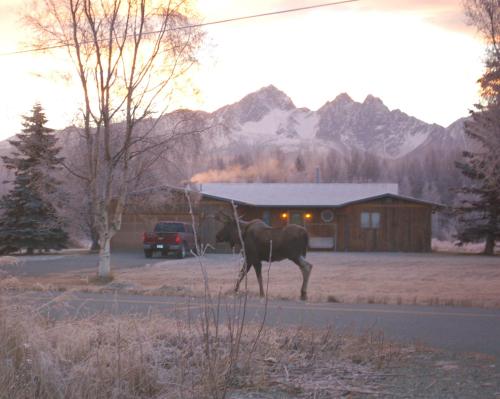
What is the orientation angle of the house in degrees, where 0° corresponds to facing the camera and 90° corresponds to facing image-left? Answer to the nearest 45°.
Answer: approximately 0°

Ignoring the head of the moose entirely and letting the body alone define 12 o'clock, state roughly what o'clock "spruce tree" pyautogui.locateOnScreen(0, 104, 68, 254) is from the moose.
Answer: The spruce tree is roughly at 2 o'clock from the moose.

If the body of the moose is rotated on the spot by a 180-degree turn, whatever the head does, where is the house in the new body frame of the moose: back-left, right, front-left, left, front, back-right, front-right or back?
left

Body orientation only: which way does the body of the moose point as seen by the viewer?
to the viewer's left

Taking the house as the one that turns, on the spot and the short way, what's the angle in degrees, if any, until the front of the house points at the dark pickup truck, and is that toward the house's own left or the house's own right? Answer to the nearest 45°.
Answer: approximately 45° to the house's own right

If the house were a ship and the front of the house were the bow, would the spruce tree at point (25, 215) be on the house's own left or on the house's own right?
on the house's own right
